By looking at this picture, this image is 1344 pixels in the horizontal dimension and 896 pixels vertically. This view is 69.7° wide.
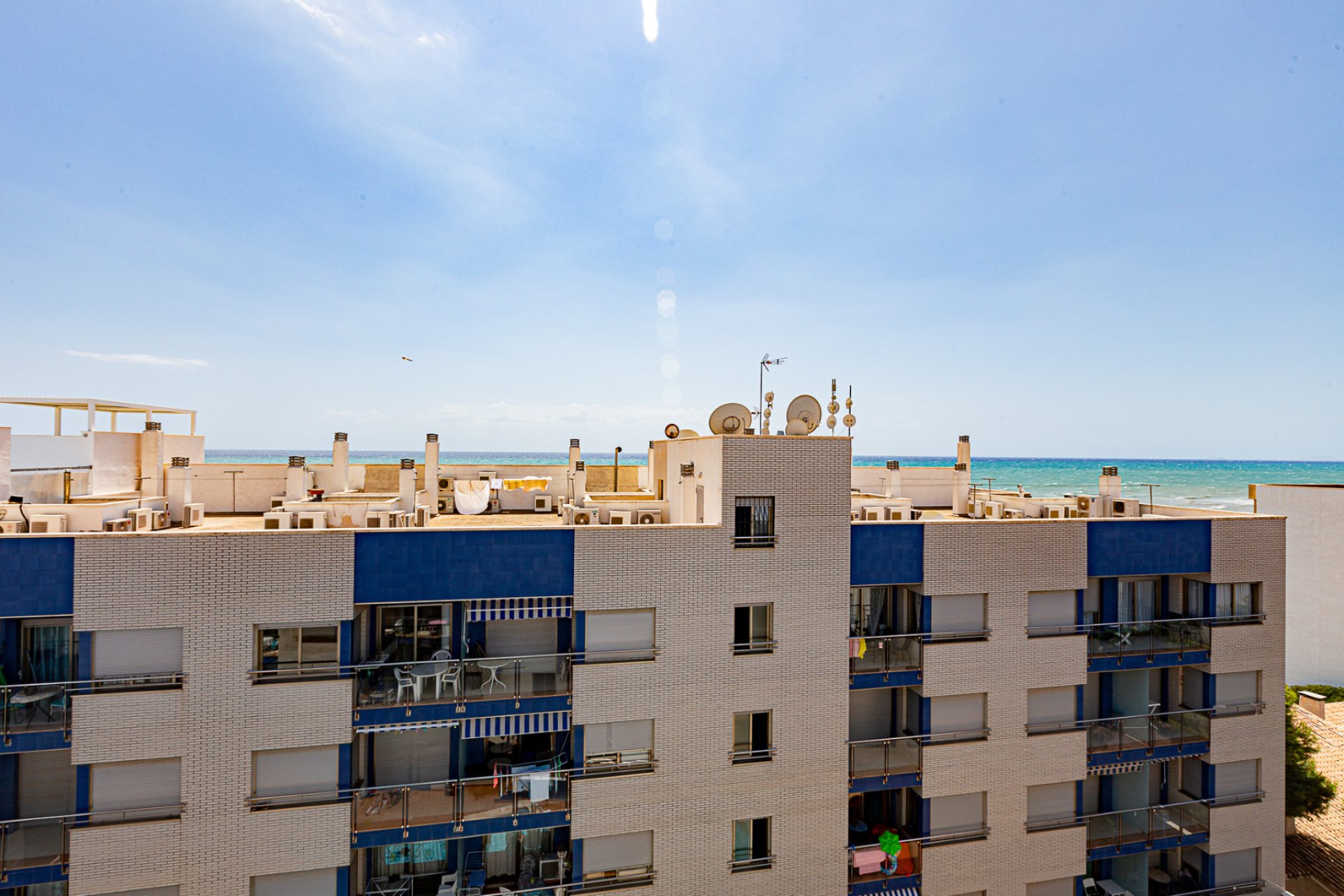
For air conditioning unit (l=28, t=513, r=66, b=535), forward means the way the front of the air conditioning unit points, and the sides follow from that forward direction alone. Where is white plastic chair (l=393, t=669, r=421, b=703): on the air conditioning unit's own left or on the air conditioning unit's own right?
on the air conditioning unit's own left

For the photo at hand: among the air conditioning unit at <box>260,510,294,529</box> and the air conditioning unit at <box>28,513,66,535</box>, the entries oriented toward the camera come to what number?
2

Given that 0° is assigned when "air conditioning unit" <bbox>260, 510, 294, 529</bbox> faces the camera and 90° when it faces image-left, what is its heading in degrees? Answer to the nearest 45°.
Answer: approximately 0°

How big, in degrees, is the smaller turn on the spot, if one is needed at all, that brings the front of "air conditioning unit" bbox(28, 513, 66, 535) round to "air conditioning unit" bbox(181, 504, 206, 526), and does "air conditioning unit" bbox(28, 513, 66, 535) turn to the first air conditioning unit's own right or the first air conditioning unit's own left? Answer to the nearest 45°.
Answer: approximately 135° to the first air conditioning unit's own left

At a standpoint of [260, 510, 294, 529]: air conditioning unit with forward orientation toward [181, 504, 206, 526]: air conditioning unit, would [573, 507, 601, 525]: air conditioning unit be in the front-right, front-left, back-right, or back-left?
back-right

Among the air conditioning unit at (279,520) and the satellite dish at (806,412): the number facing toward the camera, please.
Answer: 2
